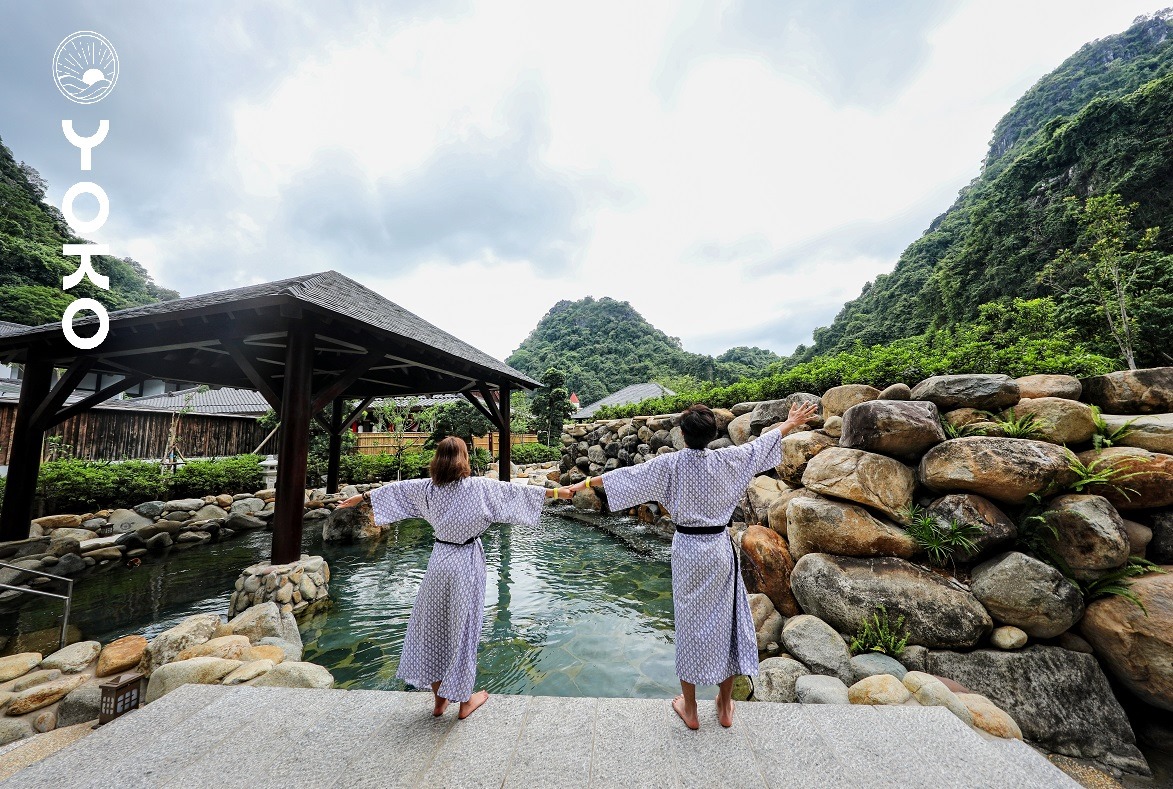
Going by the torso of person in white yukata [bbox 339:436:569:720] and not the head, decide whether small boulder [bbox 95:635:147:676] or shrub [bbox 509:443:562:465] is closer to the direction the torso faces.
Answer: the shrub

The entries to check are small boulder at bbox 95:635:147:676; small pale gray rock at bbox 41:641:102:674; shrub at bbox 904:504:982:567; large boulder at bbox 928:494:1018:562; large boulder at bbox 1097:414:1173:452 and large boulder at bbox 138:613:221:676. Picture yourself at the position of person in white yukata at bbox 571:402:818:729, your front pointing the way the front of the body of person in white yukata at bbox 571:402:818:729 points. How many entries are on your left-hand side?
3

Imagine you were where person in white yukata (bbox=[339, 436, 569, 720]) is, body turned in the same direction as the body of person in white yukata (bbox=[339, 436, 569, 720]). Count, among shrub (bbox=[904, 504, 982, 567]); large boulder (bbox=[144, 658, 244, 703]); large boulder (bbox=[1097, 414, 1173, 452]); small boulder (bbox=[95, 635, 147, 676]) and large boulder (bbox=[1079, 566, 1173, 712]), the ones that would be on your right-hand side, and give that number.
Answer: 3

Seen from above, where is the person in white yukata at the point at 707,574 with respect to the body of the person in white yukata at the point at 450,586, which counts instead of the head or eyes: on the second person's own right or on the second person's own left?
on the second person's own right

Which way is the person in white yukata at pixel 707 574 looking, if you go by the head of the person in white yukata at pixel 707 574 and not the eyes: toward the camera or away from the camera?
away from the camera

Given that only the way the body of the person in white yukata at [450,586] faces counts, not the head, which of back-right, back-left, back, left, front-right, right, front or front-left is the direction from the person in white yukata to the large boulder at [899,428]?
right

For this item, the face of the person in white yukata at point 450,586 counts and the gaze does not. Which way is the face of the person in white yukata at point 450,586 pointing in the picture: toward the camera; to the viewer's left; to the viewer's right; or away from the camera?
away from the camera

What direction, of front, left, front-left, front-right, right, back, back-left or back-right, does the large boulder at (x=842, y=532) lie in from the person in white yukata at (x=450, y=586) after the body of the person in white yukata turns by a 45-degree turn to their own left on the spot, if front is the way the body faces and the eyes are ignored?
back-right

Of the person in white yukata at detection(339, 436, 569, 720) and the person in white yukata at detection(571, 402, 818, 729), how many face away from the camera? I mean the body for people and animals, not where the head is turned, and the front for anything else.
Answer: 2

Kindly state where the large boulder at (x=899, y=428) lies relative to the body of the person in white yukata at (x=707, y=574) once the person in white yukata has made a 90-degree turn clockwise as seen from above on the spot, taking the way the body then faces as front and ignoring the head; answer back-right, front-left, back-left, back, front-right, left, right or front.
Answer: front-left

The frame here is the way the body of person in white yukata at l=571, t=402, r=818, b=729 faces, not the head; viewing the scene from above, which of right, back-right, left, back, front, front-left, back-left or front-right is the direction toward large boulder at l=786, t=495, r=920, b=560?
front-right

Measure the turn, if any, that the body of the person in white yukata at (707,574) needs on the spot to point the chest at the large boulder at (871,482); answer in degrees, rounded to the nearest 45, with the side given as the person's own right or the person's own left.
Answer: approximately 45° to the person's own right

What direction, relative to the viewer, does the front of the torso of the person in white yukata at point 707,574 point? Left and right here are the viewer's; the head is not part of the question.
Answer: facing away from the viewer

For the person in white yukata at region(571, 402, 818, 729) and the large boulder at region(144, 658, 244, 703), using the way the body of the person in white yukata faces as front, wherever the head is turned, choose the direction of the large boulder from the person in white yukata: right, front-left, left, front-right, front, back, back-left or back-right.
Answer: left

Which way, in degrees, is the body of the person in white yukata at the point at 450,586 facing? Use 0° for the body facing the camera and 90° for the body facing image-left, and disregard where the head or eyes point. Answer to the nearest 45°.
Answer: approximately 180°
